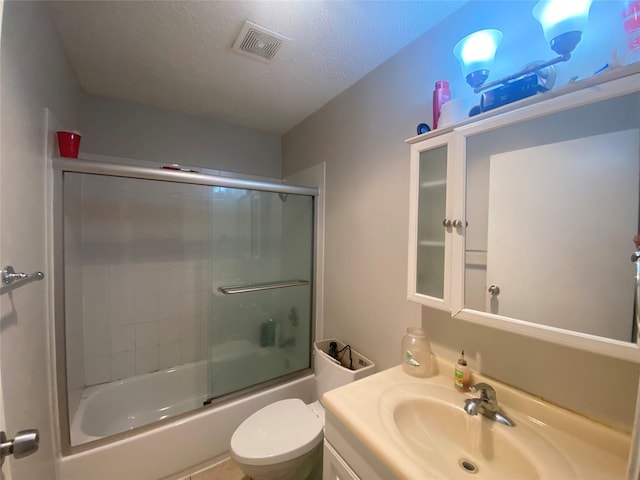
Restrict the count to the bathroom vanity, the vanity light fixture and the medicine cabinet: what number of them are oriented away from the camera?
0

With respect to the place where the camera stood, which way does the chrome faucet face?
facing the viewer and to the left of the viewer

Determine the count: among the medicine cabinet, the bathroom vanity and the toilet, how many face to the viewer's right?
0

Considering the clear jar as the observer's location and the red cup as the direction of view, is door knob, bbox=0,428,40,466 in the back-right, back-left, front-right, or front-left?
front-left

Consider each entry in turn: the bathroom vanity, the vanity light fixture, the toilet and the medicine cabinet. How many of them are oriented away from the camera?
0

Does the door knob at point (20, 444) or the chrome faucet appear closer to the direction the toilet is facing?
the door knob

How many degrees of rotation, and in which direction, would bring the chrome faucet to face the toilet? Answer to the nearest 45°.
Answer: approximately 45° to its right

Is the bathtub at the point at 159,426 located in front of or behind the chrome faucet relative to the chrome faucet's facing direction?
in front

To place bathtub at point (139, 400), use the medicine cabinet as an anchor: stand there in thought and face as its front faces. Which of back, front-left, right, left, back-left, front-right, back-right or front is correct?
front-right

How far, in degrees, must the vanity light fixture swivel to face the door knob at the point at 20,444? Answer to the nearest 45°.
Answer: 0° — it already faces it

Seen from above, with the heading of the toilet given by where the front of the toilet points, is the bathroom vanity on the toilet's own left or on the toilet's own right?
on the toilet's own left

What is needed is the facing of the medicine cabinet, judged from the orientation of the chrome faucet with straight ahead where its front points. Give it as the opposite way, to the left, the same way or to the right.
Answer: the same way

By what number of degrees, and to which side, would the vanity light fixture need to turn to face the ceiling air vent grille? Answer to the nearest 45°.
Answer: approximately 45° to its right

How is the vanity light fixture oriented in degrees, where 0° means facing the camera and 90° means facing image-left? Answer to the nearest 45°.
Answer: approximately 45°
